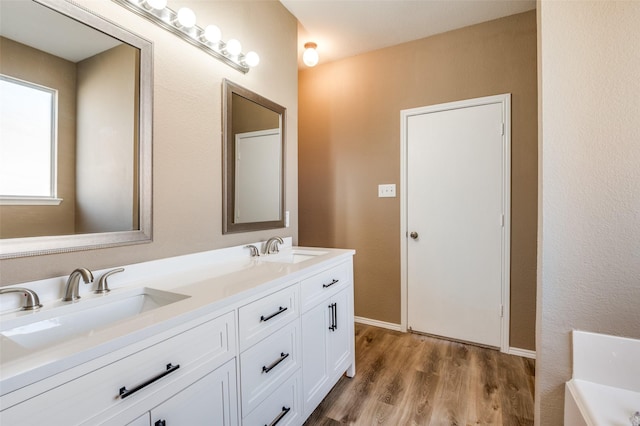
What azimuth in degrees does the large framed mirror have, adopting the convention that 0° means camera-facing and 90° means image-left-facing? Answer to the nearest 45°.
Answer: approximately 315°

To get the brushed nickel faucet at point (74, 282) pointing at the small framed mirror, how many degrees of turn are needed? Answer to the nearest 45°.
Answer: approximately 90° to its left

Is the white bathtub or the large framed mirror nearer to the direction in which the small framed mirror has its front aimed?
the white bathtub

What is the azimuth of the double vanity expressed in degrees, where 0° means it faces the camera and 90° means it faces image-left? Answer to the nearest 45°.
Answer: approximately 315°

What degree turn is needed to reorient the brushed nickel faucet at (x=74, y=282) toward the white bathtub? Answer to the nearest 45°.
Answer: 0° — it already faces it

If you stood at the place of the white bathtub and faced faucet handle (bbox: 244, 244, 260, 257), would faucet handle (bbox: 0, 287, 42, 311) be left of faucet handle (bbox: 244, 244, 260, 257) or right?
left
